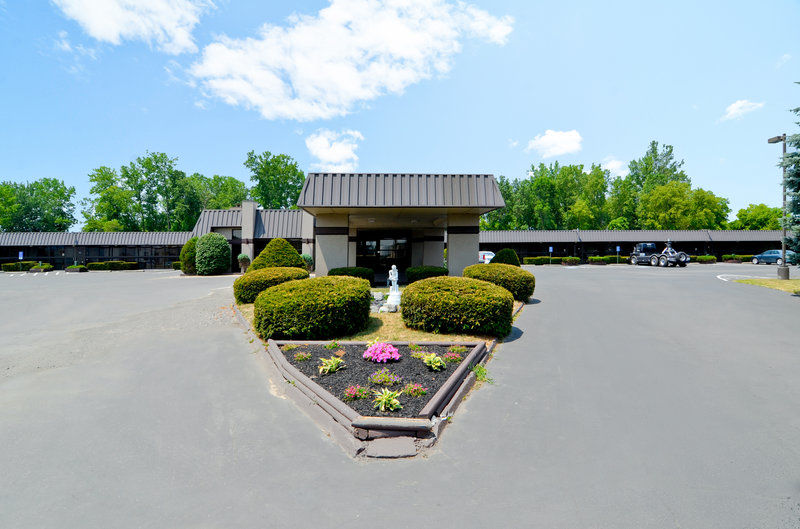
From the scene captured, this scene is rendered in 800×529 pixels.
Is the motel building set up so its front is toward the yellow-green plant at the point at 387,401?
yes

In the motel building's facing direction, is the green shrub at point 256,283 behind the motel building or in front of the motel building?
in front

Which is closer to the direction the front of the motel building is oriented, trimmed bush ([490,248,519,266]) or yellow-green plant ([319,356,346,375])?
the yellow-green plant

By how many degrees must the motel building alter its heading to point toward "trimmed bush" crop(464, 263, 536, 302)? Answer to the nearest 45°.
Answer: approximately 45° to its left

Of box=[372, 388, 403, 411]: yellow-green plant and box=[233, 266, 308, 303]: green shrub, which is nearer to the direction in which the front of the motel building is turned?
the yellow-green plant

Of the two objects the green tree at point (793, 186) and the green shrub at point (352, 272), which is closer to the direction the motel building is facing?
the green shrub

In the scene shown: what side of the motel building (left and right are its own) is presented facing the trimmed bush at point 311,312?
front

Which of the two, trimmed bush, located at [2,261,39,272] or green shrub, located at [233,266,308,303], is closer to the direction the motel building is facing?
the green shrub

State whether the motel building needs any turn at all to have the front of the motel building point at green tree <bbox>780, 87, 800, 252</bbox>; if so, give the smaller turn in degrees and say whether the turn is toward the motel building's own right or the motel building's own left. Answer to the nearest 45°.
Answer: approximately 90° to the motel building's own left

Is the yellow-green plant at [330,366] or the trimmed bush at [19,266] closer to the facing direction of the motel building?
the yellow-green plant

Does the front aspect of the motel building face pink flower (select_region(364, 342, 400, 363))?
yes

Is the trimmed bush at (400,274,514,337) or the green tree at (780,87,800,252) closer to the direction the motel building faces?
the trimmed bush

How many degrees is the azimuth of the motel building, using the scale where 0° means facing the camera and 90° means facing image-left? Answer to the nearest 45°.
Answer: approximately 0°

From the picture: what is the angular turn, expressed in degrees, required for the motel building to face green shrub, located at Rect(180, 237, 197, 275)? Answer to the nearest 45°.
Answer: approximately 135° to its right
